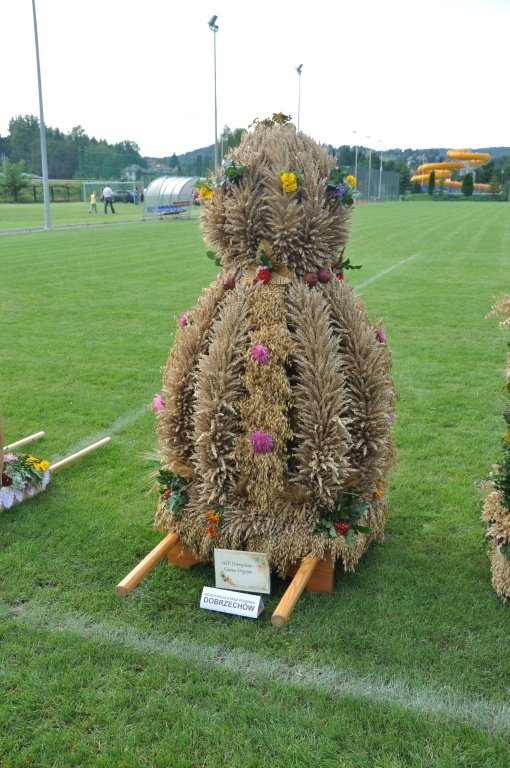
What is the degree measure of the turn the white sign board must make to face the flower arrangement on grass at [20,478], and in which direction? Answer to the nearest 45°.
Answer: approximately 135° to its right

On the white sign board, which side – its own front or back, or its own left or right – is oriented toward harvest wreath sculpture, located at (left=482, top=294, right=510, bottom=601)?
left

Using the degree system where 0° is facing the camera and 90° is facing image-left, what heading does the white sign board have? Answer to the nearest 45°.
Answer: approximately 0°
